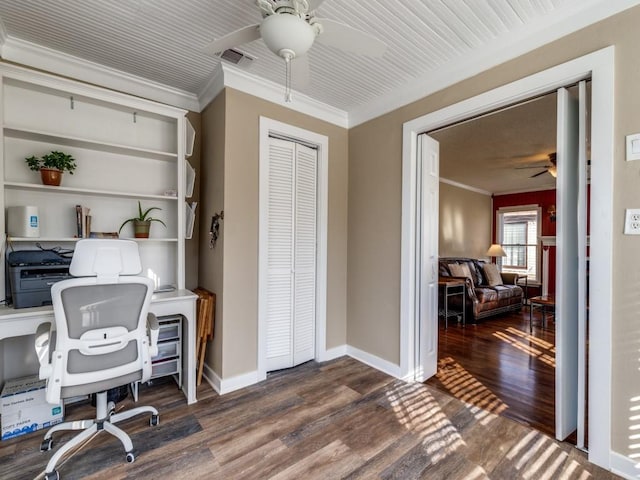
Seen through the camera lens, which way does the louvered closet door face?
facing the viewer and to the right of the viewer

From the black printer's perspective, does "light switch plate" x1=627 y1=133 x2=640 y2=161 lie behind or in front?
in front

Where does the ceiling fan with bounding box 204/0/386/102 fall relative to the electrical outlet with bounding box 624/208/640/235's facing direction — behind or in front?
in front

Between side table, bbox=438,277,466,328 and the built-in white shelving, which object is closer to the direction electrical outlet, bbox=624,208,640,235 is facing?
the built-in white shelving

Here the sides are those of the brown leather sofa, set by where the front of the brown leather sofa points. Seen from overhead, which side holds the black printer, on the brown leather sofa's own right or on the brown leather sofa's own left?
on the brown leather sofa's own right

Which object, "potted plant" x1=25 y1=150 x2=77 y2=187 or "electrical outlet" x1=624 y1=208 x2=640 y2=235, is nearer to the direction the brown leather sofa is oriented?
the electrical outlet

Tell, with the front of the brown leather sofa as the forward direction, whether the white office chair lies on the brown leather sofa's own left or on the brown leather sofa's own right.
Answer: on the brown leather sofa's own right

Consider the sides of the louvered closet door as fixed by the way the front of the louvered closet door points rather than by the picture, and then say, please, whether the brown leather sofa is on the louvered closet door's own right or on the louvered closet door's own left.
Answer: on the louvered closet door's own left

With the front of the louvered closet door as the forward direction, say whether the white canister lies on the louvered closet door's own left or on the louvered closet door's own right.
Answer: on the louvered closet door's own right

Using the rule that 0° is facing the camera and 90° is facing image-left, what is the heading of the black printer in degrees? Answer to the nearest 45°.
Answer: approximately 0°

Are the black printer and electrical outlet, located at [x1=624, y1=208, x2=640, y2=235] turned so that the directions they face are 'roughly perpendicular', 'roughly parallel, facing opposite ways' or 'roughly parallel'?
roughly perpendicular

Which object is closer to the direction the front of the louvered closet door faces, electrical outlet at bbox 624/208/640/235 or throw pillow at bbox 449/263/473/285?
the electrical outlet

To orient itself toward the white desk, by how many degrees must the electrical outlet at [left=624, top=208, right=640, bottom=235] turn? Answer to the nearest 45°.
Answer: approximately 45° to its right
